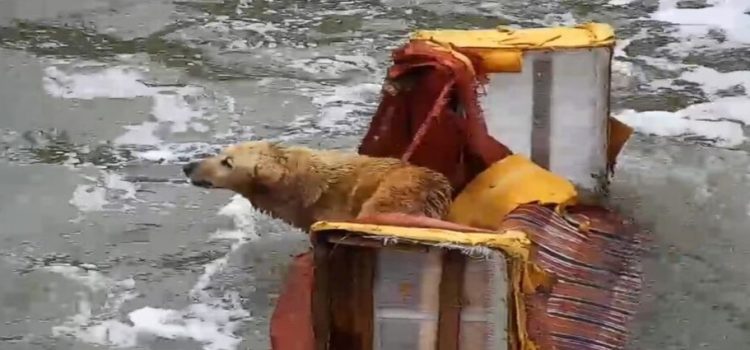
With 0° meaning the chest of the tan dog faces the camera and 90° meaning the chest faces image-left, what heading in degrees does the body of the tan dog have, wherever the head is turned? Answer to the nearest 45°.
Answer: approximately 90°
